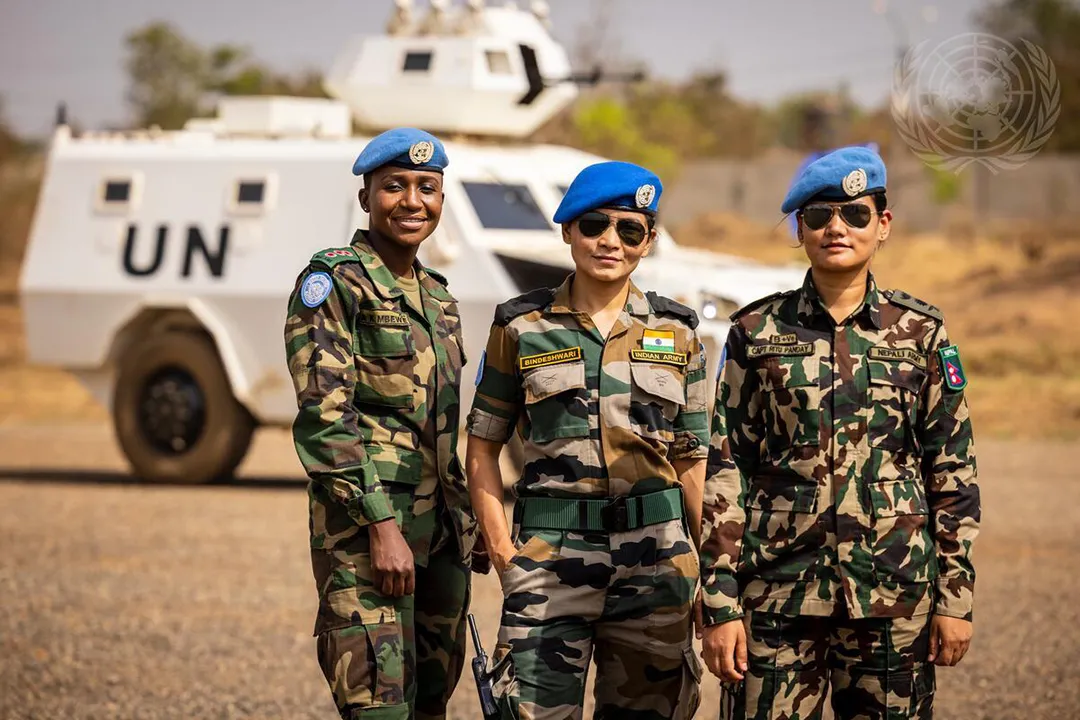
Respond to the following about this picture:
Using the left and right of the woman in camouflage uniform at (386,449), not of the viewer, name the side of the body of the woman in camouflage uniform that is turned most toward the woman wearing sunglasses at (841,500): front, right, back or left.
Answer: front

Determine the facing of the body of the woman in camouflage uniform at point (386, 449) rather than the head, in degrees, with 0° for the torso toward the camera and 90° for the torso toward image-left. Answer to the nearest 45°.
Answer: approximately 315°

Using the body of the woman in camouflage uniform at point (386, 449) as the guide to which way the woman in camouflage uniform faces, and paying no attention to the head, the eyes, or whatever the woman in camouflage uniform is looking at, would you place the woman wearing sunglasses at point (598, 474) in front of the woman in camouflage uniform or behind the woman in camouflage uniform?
in front

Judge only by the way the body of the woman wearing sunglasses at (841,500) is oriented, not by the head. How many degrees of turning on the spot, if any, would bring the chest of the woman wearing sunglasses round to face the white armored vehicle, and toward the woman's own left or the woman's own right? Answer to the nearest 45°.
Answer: approximately 135° to the woman's own right

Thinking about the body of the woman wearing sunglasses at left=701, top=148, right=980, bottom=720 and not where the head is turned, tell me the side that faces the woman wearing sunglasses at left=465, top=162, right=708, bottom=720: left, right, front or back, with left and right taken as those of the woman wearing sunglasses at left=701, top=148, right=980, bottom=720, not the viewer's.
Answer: right

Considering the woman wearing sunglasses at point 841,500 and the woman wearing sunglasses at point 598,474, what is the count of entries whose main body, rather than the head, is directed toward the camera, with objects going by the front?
2

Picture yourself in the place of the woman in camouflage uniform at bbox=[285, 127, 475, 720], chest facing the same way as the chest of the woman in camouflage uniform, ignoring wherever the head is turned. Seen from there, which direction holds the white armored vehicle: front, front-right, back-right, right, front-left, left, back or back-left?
back-left

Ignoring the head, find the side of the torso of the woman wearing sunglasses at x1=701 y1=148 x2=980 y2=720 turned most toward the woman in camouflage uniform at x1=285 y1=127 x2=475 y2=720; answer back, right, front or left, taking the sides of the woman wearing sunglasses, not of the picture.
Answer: right
